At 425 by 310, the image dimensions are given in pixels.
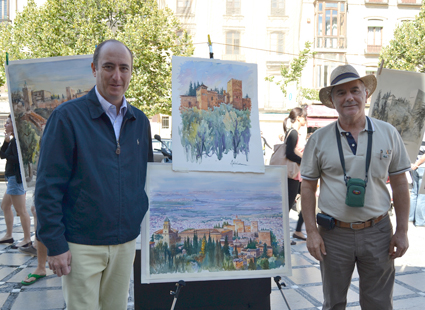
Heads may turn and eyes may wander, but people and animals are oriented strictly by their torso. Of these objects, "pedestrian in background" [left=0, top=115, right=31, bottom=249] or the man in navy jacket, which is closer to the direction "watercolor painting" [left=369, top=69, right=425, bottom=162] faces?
the man in navy jacket

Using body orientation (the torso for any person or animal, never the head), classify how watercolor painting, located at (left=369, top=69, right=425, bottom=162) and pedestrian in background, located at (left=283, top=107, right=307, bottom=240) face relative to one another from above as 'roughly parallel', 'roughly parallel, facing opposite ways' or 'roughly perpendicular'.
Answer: roughly perpendicular

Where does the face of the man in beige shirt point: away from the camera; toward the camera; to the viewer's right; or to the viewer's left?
toward the camera

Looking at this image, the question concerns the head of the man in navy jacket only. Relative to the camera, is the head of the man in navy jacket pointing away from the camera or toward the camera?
toward the camera

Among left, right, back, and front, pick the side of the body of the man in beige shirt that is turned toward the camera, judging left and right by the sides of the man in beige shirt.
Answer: front

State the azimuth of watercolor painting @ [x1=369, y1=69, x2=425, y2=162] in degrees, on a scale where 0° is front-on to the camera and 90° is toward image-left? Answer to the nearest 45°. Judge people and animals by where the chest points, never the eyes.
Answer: approximately 0°

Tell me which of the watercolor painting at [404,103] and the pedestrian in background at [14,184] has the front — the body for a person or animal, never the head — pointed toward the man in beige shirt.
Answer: the watercolor painting

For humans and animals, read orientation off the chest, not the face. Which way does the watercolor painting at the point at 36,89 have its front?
toward the camera

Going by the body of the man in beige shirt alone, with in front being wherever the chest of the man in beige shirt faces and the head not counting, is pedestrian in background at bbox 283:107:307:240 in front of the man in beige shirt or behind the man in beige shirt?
behind

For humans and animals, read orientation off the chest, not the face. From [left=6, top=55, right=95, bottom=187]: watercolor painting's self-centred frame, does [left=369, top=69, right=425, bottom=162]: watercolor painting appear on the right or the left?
on its left

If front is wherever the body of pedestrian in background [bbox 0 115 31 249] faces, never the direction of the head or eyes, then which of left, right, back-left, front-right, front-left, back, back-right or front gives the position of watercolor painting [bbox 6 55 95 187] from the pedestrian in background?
left

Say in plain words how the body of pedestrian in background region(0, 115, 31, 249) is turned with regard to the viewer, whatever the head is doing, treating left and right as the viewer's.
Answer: facing to the left of the viewer

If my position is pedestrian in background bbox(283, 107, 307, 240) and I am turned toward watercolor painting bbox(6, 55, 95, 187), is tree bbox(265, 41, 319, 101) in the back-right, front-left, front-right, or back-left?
back-right
